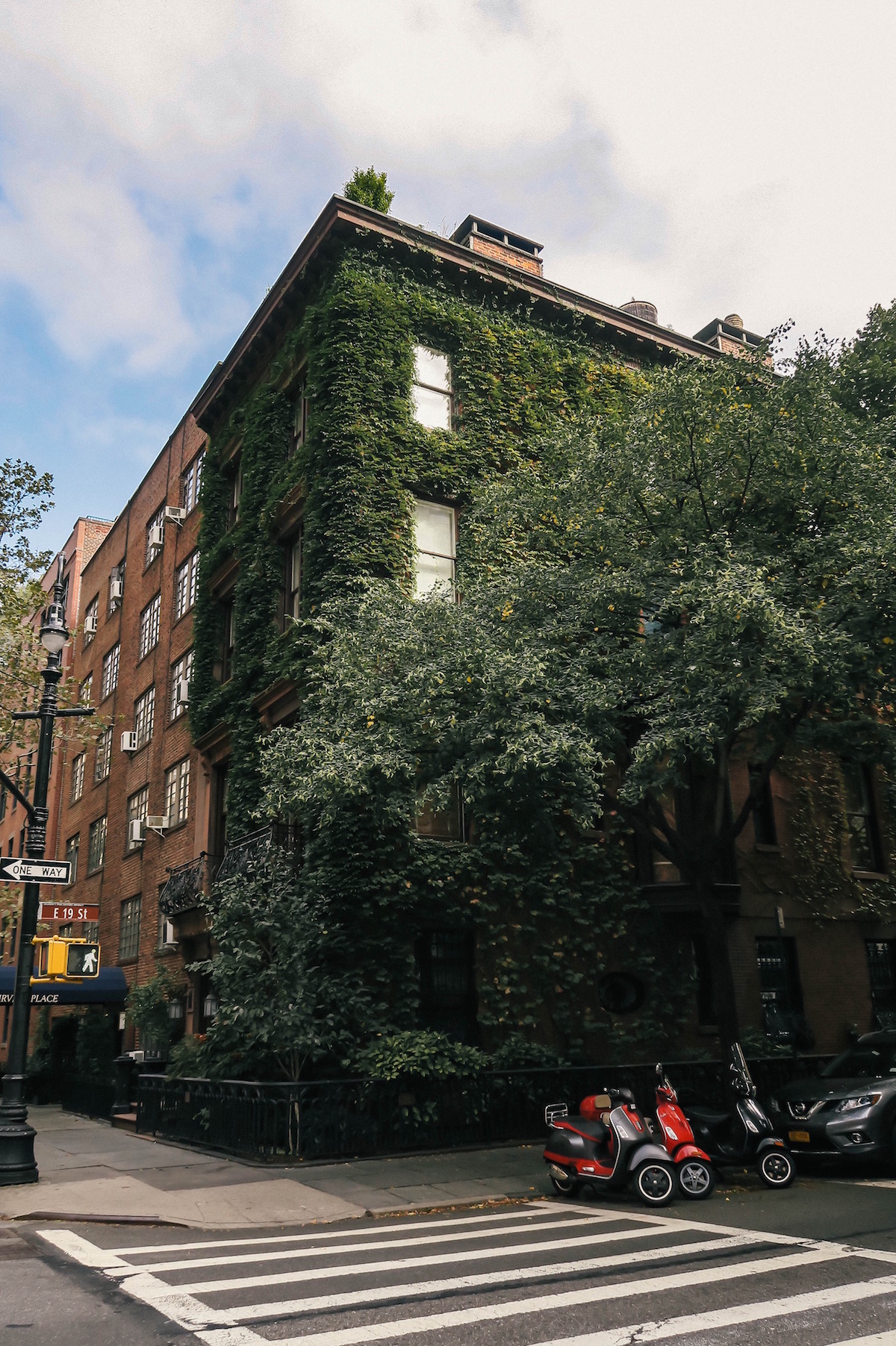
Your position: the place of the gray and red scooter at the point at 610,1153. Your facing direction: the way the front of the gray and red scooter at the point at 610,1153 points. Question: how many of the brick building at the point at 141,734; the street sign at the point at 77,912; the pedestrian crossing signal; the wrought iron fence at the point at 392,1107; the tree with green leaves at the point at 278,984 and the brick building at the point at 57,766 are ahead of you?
0

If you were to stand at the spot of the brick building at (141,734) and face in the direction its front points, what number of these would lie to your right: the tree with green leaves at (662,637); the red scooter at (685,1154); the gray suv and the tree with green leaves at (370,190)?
0

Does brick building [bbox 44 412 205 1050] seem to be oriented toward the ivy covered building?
no

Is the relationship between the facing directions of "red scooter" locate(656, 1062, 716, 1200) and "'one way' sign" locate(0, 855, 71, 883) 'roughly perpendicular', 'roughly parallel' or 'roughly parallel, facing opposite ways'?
roughly parallel

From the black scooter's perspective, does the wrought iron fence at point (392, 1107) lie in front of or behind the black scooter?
behind

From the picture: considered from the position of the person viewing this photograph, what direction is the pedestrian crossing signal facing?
facing the viewer

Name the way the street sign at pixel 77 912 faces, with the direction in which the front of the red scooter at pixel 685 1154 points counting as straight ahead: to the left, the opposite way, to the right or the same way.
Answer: the same way

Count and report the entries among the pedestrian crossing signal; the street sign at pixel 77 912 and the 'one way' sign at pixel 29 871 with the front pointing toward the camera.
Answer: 3

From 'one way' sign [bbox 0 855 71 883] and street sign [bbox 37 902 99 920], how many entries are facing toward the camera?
2

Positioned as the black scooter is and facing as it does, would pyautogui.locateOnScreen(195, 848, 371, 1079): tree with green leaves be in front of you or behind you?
behind

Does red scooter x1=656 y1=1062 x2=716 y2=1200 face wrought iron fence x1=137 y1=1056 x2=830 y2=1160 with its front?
no

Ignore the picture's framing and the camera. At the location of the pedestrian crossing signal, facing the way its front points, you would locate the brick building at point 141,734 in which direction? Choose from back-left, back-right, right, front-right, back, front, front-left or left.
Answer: back

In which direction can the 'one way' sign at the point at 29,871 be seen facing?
toward the camera

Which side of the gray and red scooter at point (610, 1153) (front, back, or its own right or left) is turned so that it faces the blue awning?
back

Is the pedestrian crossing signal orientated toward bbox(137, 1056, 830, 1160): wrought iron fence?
no

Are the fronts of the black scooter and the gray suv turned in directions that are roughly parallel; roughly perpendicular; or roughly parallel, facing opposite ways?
roughly perpendicular
